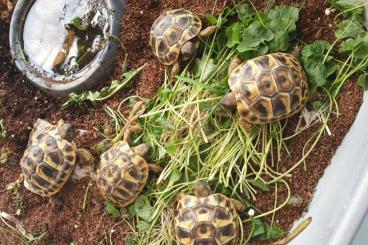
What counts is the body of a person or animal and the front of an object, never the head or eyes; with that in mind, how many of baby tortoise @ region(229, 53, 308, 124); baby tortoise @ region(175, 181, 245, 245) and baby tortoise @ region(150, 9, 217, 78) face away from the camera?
1

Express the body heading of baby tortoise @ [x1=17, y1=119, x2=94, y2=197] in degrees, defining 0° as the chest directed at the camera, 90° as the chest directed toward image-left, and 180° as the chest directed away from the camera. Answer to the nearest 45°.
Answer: approximately 225°

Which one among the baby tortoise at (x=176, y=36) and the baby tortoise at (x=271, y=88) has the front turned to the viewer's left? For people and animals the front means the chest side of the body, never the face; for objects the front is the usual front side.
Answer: the baby tortoise at (x=271, y=88)

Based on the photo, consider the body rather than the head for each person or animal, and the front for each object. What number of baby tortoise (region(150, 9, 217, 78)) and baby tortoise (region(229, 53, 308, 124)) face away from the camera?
0

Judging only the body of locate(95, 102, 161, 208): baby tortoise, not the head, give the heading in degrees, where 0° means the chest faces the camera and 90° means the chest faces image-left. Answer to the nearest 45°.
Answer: approximately 225°

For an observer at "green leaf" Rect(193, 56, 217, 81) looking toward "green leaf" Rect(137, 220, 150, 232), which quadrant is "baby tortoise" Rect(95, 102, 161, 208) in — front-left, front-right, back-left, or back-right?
front-right

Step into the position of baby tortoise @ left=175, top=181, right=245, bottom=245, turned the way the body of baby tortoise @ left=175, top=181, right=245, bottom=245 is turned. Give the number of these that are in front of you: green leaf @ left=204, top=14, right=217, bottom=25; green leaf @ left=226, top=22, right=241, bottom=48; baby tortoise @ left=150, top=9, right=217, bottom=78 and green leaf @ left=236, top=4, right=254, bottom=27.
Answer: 4

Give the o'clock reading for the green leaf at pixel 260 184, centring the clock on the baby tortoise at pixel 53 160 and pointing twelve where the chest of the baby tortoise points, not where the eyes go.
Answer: The green leaf is roughly at 3 o'clock from the baby tortoise.

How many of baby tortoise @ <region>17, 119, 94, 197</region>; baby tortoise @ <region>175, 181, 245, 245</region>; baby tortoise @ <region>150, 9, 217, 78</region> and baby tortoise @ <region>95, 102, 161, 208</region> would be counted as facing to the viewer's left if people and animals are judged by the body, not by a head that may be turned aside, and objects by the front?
0

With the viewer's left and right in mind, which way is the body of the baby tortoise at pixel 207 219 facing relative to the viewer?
facing away from the viewer

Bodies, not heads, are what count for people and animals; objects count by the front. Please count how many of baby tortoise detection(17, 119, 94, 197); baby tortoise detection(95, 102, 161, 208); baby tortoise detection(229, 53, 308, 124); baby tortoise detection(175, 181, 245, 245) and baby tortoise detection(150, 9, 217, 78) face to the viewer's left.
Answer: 1

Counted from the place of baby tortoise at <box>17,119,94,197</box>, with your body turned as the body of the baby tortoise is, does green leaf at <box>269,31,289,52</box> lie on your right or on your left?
on your right

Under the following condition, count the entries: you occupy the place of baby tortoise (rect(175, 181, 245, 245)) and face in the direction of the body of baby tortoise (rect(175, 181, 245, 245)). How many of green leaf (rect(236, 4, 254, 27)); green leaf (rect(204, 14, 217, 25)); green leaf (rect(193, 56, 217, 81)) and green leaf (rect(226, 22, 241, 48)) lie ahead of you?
4

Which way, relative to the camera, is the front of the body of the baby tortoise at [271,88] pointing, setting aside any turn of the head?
to the viewer's left

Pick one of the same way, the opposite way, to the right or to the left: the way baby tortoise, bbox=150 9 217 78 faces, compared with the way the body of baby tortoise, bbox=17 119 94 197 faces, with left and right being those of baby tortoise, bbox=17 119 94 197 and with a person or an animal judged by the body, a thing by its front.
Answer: to the right

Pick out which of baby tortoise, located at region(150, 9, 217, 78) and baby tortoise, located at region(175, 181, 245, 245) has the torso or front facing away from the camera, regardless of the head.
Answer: baby tortoise, located at region(175, 181, 245, 245)

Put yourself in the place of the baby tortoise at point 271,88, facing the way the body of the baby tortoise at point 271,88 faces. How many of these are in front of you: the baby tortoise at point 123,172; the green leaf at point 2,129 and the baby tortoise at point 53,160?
3
